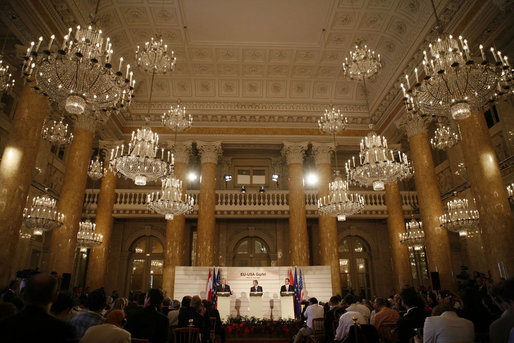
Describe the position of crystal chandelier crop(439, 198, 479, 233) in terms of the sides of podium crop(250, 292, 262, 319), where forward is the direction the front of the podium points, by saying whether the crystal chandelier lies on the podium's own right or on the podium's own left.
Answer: on the podium's own left

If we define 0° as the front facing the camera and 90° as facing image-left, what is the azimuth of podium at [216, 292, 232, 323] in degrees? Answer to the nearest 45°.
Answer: approximately 0°

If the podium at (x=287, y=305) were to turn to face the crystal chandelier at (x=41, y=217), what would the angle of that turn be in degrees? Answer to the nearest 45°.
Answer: approximately 45° to its right

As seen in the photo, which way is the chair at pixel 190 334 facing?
away from the camera

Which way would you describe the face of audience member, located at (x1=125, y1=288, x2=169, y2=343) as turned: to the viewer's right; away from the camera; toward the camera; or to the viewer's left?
away from the camera

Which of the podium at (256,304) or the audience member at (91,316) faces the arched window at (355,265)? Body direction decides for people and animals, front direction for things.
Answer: the audience member

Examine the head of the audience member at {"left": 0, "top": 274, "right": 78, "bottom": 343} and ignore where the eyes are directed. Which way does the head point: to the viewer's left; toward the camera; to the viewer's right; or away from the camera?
away from the camera

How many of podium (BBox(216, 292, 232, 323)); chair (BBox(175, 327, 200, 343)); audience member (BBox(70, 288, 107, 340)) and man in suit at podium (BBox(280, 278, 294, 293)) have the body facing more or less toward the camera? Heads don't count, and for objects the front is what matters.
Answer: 2

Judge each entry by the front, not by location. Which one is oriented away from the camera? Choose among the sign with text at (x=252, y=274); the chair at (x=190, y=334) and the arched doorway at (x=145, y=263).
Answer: the chair

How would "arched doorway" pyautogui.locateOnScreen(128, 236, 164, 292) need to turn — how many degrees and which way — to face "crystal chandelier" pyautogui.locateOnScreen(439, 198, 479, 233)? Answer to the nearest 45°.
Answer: approximately 45° to its left

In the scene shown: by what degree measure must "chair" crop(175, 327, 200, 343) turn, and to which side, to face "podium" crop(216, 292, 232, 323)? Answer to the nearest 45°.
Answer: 0° — it already faces it

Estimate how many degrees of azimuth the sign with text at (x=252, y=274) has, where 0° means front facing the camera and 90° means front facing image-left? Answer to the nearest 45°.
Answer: approximately 0°
